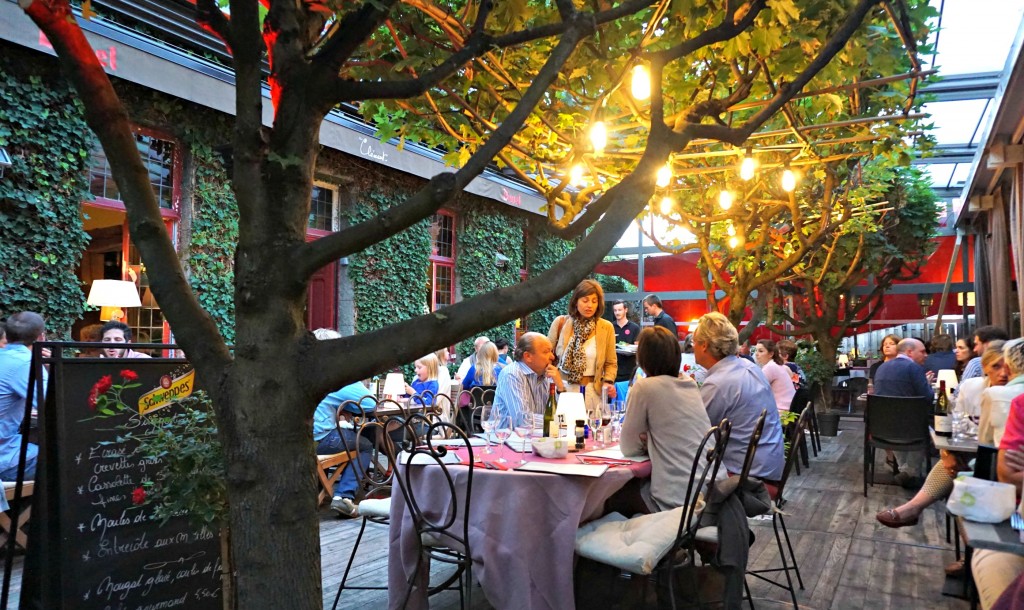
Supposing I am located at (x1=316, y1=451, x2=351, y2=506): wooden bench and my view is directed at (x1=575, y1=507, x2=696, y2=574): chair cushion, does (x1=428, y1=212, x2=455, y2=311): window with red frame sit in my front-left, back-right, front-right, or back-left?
back-left

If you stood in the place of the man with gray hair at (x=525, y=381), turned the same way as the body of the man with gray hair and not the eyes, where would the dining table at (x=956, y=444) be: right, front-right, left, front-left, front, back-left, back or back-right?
front-left

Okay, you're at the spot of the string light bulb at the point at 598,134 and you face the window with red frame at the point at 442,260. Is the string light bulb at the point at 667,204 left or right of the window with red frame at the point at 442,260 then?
right

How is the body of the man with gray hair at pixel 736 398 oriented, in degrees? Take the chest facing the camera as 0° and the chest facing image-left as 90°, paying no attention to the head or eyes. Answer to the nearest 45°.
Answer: approximately 135°

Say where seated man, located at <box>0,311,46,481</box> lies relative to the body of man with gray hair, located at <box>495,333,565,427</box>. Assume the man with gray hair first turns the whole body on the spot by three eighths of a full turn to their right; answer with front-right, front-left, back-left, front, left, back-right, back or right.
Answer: front

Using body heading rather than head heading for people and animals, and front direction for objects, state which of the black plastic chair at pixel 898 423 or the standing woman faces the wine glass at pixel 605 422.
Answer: the standing woman

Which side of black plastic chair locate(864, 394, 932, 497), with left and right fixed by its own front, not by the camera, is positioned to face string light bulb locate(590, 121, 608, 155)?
back

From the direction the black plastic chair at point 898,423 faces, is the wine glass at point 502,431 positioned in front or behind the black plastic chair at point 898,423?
behind

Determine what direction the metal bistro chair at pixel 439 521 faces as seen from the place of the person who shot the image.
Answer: facing away from the viewer

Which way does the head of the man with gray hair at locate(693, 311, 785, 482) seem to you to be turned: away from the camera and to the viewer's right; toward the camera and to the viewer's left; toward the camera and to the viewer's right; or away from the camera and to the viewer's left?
away from the camera and to the viewer's left

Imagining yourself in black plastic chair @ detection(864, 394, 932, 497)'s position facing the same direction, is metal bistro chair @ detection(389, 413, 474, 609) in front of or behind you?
behind
